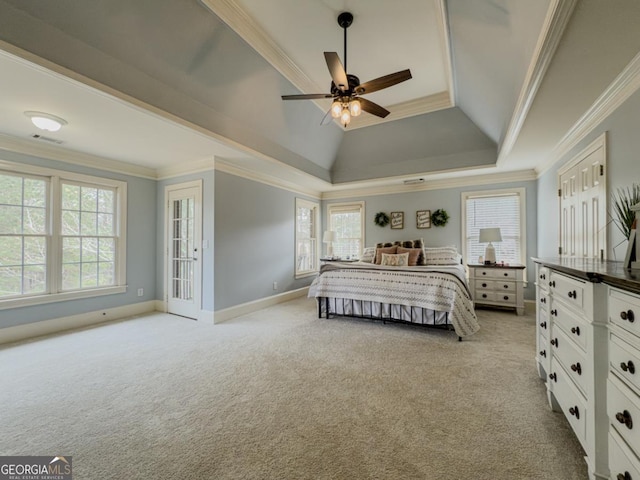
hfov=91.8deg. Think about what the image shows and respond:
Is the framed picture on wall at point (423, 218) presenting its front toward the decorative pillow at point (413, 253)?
yes

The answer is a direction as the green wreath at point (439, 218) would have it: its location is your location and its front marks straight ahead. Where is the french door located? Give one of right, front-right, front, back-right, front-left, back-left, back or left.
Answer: front-right

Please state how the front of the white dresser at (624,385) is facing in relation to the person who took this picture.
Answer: facing to the left of the viewer

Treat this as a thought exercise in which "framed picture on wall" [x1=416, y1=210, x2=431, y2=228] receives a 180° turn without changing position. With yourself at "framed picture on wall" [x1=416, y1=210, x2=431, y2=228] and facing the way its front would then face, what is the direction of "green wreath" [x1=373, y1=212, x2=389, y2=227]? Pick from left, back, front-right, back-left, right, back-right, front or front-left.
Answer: left

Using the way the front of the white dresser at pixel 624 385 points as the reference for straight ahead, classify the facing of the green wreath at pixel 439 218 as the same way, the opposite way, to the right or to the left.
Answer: to the left

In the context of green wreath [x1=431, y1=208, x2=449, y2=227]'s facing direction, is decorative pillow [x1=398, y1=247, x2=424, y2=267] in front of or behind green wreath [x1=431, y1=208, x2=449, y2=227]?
in front

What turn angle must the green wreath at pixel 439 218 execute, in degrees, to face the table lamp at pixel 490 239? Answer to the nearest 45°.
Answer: approximately 45° to its left

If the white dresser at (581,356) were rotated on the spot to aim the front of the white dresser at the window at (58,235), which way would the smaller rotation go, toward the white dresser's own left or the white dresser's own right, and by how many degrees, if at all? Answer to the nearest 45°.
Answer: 0° — it already faces it

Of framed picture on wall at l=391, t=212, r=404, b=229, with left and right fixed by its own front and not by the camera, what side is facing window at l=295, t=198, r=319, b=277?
right

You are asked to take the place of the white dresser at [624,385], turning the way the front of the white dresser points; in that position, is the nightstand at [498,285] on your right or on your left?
on your right
